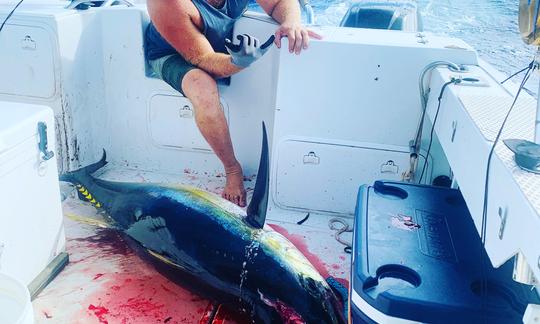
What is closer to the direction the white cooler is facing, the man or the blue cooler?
the blue cooler

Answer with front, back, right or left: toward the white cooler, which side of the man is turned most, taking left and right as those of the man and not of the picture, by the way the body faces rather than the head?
right

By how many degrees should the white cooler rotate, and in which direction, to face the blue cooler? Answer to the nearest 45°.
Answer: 0° — it already faces it

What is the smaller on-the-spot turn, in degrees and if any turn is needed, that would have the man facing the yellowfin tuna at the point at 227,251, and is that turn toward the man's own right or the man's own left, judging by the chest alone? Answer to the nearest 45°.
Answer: approximately 45° to the man's own right

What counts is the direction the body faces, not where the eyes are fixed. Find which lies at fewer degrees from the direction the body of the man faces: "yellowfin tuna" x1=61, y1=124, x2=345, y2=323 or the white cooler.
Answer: the yellowfin tuna

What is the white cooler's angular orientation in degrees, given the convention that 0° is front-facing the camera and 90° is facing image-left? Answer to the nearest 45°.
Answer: approximately 315°

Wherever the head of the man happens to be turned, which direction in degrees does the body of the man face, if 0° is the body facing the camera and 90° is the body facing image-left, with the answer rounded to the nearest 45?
approximately 315°

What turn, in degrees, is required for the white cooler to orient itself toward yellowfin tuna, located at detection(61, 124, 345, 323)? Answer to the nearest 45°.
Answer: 0° — it already faces it
